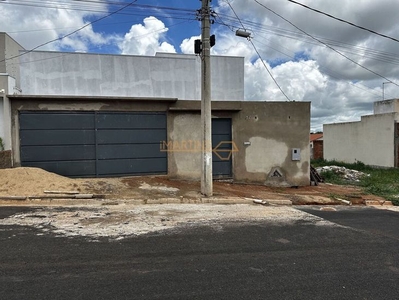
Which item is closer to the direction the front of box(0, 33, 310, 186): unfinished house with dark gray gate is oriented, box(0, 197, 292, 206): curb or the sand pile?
the curb

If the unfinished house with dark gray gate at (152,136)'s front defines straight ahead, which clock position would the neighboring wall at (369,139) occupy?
the neighboring wall at (369,139) is roughly at 8 o'clock from the unfinished house with dark gray gate at (152,136).

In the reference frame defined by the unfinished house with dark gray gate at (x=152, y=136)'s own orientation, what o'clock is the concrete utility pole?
The concrete utility pole is roughly at 11 o'clock from the unfinished house with dark gray gate.

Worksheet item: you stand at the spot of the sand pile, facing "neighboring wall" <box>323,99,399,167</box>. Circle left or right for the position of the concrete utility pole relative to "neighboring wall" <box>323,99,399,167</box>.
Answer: right

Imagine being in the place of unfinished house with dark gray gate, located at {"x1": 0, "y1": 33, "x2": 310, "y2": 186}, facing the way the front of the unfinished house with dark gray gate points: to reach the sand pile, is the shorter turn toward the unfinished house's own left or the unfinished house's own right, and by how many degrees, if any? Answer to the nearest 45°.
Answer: approximately 45° to the unfinished house's own right

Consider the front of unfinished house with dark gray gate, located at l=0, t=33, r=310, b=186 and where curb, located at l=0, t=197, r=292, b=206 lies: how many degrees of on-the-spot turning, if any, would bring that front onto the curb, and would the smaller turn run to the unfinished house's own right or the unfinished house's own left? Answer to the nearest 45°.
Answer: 0° — it already faces it

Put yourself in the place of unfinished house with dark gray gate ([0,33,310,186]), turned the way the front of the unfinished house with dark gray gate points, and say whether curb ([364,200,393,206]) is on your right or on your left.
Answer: on your left

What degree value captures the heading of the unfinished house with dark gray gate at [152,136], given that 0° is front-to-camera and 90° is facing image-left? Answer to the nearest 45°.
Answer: approximately 0°
